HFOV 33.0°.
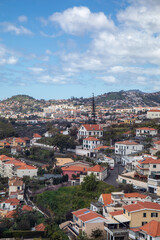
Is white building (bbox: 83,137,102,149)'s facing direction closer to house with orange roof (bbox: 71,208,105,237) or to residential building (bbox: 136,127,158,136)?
the house with orange roof

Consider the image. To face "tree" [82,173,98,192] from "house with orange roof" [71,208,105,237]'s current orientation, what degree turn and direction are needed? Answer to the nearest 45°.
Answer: approximately 135° to its right

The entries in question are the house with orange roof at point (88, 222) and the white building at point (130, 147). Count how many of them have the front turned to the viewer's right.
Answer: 0

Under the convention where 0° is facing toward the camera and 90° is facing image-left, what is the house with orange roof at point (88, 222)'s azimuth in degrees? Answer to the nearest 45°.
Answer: approximately 45°

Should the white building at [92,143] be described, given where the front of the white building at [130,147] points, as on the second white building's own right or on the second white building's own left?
on the second white building's own right

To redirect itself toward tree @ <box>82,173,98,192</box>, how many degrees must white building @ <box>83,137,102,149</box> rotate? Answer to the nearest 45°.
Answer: approximately 45° to its left

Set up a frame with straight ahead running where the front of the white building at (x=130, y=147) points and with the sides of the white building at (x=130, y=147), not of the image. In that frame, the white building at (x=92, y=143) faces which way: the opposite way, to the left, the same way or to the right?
the same way

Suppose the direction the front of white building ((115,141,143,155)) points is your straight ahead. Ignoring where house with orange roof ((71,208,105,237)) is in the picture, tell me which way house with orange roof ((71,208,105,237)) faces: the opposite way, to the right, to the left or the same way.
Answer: to the right

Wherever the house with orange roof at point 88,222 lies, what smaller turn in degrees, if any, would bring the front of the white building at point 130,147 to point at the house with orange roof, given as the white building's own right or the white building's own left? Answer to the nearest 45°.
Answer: approximately 45° to the white building's own left

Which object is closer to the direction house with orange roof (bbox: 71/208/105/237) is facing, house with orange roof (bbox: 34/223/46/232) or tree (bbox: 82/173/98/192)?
the house with orange roof

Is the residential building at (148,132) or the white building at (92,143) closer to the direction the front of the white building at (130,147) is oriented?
the white building

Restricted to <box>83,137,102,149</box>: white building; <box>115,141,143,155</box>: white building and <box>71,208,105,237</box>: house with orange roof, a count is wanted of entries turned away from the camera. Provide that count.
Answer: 0

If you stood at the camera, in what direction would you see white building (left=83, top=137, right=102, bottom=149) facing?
facing the viewer and to the left of the viewer

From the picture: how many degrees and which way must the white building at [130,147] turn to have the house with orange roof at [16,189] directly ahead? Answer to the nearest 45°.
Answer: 0° — it already faces it

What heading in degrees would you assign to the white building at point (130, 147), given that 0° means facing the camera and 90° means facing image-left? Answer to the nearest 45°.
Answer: approximately 45°

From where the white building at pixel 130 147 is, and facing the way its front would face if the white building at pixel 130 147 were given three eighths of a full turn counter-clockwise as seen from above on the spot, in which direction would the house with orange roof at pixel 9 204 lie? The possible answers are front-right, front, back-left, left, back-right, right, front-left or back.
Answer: back-right

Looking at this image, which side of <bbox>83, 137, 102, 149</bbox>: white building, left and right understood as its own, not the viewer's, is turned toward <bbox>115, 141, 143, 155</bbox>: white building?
left

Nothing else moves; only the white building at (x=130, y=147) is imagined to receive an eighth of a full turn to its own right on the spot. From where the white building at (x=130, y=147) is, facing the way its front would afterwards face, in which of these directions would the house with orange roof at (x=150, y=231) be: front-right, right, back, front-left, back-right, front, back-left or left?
left
